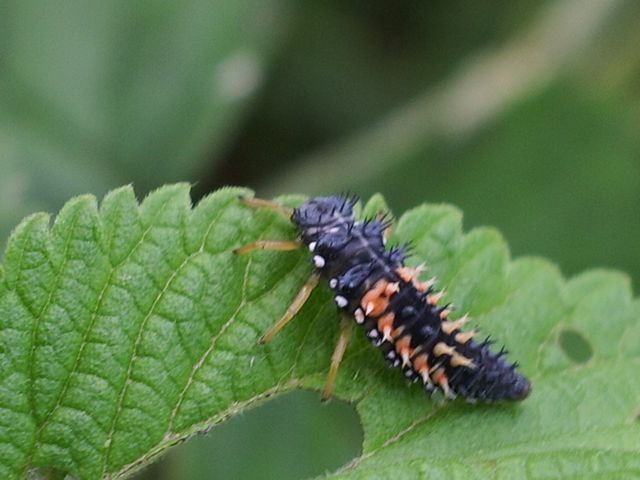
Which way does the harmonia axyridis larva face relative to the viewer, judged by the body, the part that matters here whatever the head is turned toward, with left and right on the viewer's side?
facing away from the viewer and to the left of the viewer
